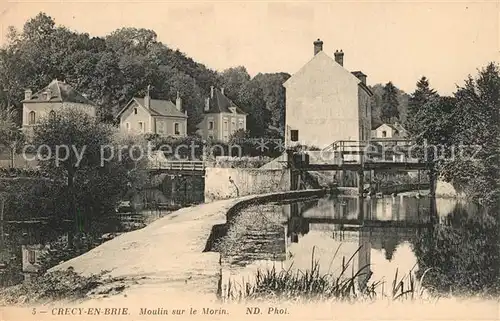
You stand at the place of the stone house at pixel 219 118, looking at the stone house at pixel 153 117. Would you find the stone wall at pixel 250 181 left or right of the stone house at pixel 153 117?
left

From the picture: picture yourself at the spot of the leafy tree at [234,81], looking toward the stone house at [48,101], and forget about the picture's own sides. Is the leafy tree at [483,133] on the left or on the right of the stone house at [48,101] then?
left
